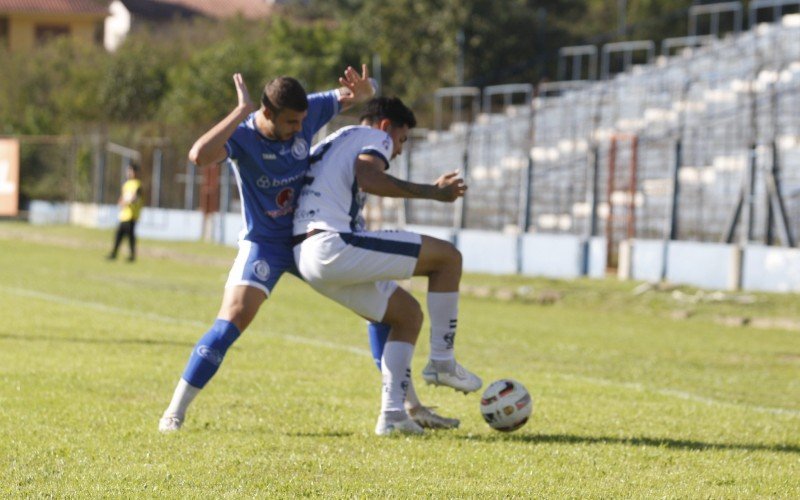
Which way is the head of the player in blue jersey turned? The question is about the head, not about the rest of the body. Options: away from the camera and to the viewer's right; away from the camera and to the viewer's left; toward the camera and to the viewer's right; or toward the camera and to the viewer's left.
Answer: toward the camera and to the viewer's right

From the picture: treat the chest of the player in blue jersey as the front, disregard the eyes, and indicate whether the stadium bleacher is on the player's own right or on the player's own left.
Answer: on the player's own left

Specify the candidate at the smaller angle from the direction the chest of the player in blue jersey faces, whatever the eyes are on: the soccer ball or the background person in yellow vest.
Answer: the soccer ball

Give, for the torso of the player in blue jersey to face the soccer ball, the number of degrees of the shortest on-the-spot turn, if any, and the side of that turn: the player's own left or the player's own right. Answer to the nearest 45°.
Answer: approximately 45° to the player's own left

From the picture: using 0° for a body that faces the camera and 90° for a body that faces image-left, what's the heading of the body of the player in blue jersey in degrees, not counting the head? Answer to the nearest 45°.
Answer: approximately 315°

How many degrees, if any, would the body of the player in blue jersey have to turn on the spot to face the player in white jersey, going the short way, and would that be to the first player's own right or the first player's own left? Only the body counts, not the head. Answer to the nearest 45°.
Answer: approximately 45° to the first player's own left

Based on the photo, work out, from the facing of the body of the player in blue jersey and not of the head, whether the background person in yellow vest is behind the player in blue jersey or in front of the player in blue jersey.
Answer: behind
